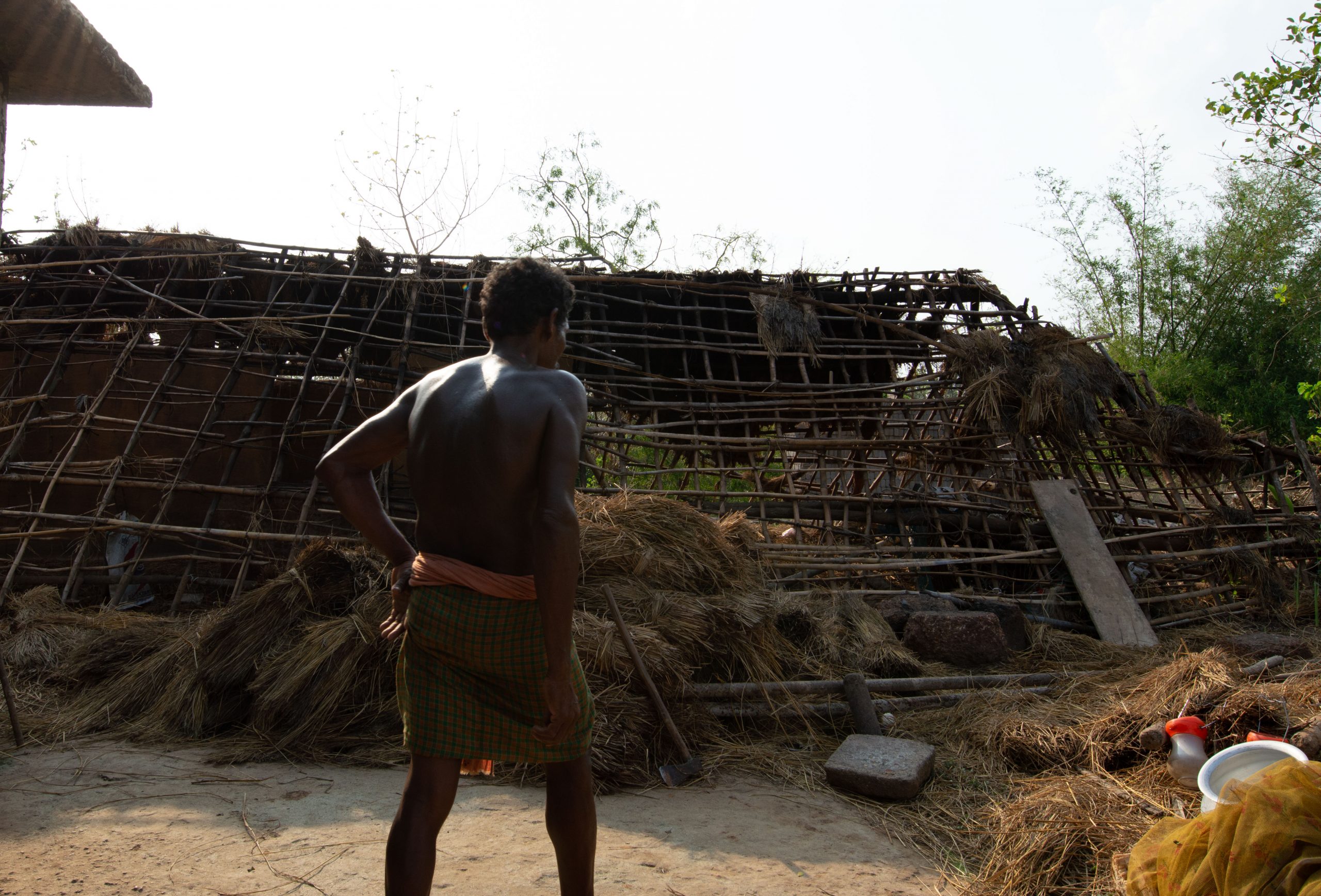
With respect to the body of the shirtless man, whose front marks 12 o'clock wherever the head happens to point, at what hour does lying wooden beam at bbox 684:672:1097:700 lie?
The lying wooden beam is roughly at 12 o'clock from the shirtless man.

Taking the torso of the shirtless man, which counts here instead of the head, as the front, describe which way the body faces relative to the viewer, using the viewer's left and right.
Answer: facing away from the viewer and to the right of the viewer

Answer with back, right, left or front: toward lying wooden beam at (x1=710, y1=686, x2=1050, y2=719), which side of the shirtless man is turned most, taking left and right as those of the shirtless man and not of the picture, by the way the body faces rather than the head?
front

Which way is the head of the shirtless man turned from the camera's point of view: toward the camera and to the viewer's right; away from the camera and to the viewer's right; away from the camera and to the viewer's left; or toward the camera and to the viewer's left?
away from the camera and to the viewer's right

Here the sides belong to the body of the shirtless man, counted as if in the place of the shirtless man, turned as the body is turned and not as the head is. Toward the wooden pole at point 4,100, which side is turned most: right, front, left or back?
left

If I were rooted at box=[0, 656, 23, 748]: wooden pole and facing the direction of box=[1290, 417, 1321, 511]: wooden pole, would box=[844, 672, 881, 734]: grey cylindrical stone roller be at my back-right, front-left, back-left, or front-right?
front-right

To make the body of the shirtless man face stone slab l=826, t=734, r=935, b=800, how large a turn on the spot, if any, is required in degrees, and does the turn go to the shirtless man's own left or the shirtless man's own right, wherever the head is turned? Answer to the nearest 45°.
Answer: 0° — they already face it

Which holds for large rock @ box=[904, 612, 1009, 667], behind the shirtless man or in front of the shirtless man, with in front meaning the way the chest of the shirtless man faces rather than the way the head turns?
in front

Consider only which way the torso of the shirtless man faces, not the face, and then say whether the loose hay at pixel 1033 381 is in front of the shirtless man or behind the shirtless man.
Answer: in front

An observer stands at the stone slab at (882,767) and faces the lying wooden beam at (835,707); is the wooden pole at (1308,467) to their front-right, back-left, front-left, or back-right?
front-right

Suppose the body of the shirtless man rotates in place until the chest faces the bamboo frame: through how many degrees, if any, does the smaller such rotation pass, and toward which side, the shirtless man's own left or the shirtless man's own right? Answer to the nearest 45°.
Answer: approximately 45° to the shirtless man's own left

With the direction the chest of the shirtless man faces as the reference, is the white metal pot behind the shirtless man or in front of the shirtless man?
in front

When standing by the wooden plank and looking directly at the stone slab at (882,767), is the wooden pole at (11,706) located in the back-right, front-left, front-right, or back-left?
front-right

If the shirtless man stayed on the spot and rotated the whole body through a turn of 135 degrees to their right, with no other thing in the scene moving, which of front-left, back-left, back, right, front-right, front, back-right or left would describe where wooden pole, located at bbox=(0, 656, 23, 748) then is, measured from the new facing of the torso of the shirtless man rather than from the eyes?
back-right

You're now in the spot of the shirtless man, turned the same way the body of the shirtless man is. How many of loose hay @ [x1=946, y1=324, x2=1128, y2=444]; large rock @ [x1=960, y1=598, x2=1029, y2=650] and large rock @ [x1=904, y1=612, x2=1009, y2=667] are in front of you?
3
